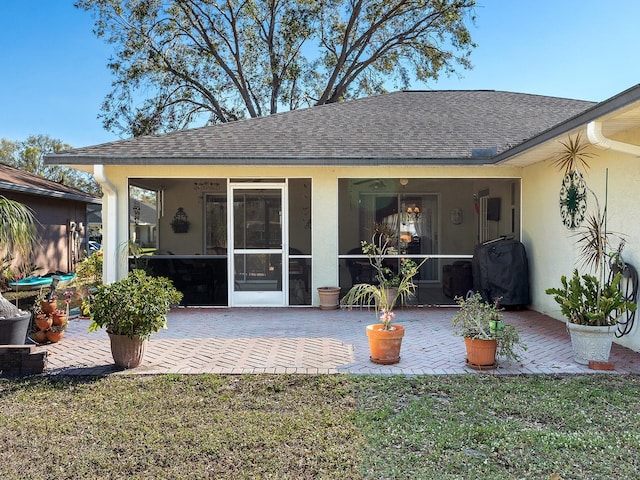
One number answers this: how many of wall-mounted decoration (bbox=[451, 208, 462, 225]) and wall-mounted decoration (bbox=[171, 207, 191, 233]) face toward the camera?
2

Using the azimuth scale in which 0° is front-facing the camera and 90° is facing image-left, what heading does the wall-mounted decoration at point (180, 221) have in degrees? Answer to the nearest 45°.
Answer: approximately 0°

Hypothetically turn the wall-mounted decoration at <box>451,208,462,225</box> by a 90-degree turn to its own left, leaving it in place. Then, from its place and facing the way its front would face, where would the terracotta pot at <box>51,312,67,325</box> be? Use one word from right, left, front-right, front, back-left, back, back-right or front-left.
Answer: back-right

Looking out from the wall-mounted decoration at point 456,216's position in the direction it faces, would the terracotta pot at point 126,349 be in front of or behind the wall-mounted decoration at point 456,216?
in front

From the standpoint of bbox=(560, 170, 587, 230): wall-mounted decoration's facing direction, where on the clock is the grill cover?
The grill cover is roughly at 3 o'clock from the wall-mounted decoration.

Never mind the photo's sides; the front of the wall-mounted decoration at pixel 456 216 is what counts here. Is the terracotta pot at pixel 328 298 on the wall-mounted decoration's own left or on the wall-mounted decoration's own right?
on the wall-mounted decoration's own right

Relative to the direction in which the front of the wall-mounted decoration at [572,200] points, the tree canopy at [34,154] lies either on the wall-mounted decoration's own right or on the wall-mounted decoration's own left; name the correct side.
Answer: on the wall-mounted decoration's own right

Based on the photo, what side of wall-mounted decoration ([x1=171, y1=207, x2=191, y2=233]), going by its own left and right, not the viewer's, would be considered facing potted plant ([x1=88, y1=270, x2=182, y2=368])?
front

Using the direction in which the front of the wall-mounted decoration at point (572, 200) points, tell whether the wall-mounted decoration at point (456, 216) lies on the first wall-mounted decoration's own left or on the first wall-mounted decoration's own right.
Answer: on the first wall-mounted decoration's own right

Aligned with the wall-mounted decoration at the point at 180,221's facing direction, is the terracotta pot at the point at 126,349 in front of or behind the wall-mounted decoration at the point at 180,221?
in front

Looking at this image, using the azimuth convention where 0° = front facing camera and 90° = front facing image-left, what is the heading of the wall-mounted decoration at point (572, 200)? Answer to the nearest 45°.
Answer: approximately 45°
